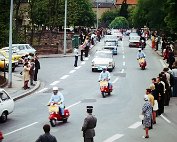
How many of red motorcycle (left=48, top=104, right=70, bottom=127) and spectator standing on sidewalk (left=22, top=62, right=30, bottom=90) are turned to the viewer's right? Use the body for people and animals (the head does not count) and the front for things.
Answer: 1

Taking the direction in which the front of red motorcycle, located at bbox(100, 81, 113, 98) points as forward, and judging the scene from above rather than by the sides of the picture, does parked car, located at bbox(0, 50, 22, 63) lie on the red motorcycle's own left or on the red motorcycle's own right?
on the red motorcycle's own right

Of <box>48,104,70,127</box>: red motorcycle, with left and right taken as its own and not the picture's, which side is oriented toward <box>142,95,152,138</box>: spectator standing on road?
left

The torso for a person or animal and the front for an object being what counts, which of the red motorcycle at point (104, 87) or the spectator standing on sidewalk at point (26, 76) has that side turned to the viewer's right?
the spectator standing on sidewalk

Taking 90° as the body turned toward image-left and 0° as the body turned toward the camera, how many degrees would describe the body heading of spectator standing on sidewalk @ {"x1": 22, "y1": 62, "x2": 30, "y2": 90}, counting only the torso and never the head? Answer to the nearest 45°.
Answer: approximately 270°
